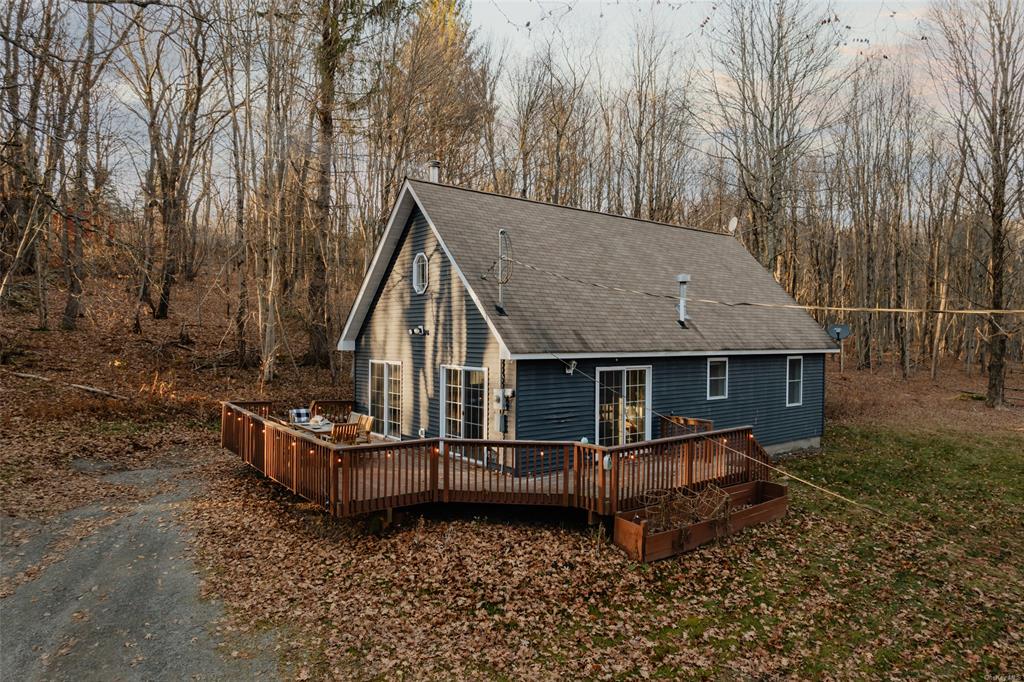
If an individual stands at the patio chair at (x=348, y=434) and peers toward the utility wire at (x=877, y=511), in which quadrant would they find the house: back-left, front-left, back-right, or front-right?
front-left
